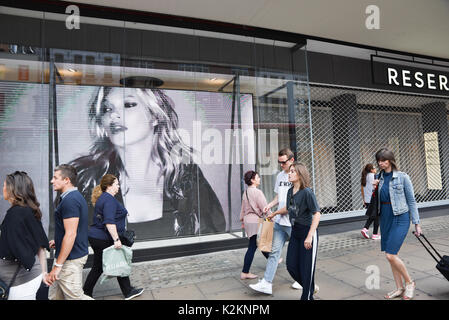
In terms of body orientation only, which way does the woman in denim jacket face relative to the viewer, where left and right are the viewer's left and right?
facing the viewer and to the left of the viewer

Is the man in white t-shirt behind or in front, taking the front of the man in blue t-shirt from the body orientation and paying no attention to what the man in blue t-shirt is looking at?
behind

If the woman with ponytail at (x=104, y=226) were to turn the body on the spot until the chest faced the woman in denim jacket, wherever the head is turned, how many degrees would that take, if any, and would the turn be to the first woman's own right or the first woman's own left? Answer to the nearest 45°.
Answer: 0° — they already face them

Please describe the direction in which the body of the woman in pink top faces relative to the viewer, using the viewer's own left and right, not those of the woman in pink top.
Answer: facing to the right of the viewer
